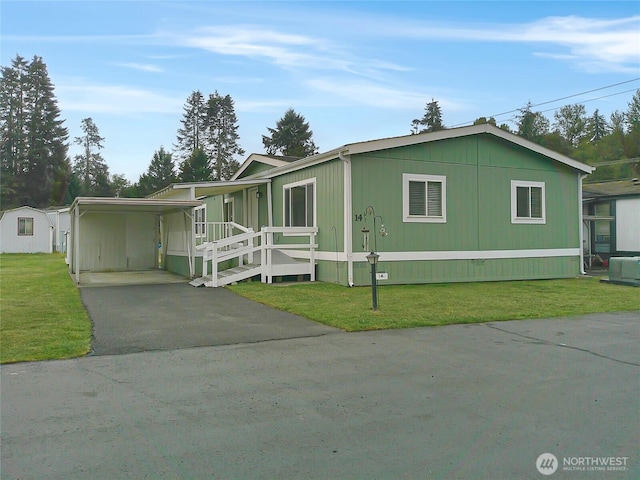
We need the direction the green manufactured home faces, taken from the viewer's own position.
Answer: facing the viewer and to the left of the viewer

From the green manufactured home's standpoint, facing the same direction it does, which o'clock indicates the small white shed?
The small white shed is roughly at 3 o'clock from the green manufactured home.

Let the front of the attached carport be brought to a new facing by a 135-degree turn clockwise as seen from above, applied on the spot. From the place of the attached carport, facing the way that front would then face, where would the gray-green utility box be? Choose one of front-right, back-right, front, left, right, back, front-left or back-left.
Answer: back

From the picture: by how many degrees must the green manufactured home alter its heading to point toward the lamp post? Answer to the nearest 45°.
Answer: approximately 45° to its left

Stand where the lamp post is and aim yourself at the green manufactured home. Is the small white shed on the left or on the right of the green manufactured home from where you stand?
left

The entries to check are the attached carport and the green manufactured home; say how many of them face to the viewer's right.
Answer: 0

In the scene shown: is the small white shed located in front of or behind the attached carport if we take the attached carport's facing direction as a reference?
behind

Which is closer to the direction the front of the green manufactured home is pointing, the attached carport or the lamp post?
the lamp post

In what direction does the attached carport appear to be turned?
toward the camera
